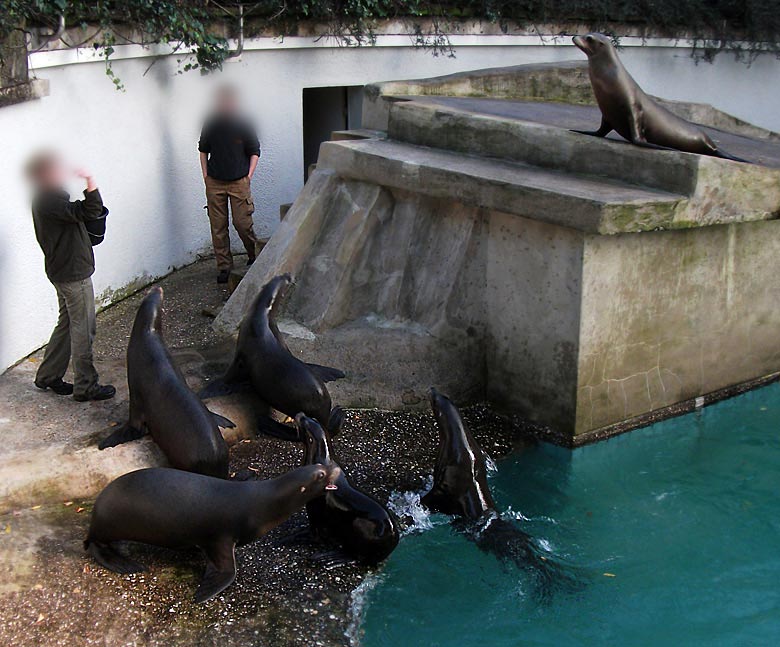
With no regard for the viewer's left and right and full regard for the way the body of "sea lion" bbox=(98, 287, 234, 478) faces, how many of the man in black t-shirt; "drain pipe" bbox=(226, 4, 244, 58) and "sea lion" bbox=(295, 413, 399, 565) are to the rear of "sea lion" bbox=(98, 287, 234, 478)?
1

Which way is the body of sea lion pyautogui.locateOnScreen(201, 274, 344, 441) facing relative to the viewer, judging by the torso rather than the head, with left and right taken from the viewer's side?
facing away from the viewer and to the left of the viewer

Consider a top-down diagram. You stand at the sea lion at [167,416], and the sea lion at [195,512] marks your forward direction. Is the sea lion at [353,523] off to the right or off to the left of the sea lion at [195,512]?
left

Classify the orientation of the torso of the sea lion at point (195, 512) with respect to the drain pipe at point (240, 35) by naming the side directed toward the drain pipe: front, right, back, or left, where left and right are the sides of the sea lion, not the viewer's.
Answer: left

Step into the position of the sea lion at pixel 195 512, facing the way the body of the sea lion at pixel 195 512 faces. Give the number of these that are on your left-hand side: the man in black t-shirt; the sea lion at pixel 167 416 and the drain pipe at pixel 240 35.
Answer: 3

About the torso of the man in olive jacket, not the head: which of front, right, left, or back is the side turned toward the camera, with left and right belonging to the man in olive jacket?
right

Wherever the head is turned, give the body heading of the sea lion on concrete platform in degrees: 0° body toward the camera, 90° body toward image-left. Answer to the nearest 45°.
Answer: approximately 90°

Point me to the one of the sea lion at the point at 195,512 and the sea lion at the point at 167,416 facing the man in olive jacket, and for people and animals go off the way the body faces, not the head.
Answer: the sea lion at the point at 167,416

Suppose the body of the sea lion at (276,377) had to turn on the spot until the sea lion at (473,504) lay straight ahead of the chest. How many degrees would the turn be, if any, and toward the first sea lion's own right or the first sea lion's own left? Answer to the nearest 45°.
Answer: approximately 180°

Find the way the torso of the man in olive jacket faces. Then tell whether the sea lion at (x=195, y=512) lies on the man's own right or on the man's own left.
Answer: on the man's own right

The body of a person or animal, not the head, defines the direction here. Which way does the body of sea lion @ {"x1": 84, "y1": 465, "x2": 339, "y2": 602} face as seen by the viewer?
to the viewer's right

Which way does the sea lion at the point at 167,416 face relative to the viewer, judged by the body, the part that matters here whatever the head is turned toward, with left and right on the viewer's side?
facing away from the viewer and to the left of the viewer

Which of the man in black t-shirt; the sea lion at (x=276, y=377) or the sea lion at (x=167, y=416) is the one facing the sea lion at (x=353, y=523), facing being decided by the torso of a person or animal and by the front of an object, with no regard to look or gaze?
the man in black t-shirt
